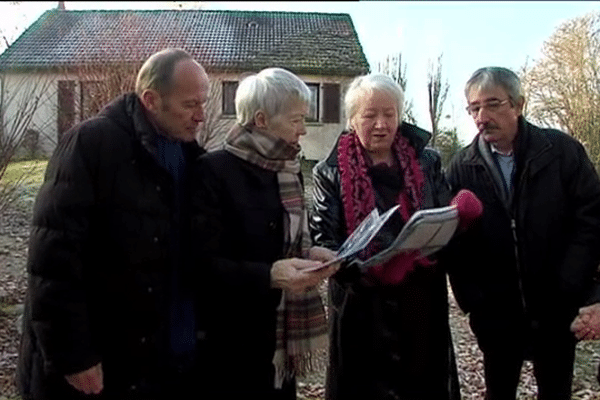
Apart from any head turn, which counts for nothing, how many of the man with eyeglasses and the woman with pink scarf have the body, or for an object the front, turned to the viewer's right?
0

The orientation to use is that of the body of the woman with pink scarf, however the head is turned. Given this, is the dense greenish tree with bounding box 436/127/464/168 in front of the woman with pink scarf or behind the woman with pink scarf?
behind

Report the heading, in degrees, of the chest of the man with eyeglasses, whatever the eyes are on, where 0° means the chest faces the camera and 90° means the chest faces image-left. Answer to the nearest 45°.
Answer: approximately 45°

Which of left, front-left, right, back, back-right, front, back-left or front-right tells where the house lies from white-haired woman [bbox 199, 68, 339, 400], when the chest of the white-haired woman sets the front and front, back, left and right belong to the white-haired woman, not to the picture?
back-left

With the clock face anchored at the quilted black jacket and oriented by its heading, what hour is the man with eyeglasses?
The man with eyeglasses is roughly at 10 o'clock from the quilted black jacket.

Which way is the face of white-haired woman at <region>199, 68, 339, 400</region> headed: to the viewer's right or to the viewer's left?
to the viewer's right

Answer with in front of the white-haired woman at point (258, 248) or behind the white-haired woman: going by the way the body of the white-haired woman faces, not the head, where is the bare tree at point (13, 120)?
behind

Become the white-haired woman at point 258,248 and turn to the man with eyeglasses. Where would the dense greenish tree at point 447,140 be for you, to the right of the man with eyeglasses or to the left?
left
